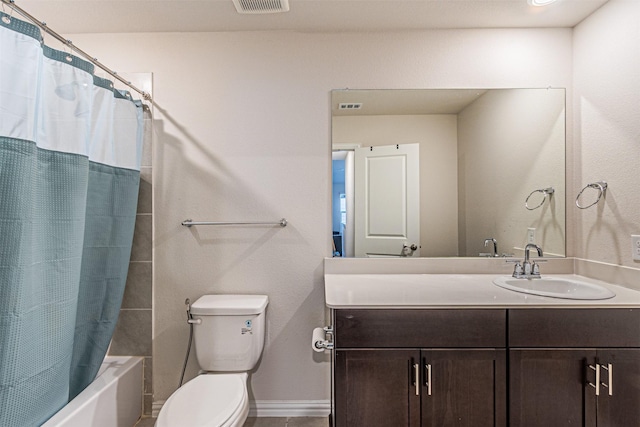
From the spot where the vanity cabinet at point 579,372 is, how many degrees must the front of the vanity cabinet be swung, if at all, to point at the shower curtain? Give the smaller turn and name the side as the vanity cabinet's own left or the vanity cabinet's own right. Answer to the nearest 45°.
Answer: approximately 45° to the vanity cabinet's own right

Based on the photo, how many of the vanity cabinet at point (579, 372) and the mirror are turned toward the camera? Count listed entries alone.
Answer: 2

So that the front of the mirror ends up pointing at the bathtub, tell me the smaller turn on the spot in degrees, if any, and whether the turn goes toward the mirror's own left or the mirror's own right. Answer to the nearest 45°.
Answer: approximately 45° to the mirror's own right

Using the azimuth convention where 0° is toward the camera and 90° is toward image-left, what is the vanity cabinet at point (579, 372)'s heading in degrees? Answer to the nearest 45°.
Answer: approximately 0°
